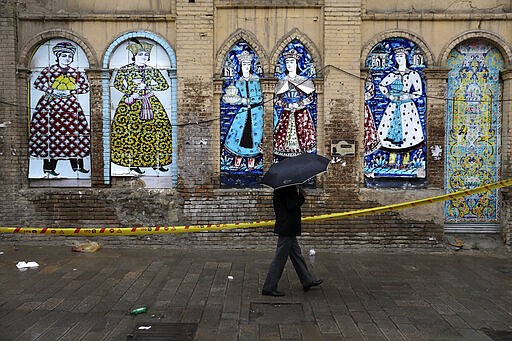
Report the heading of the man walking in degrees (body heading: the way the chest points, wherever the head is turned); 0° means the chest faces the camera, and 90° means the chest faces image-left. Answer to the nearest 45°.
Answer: approximately 270°

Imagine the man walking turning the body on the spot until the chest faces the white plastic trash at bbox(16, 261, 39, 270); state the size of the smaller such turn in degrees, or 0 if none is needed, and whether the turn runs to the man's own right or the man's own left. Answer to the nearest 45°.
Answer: approximately 180°
